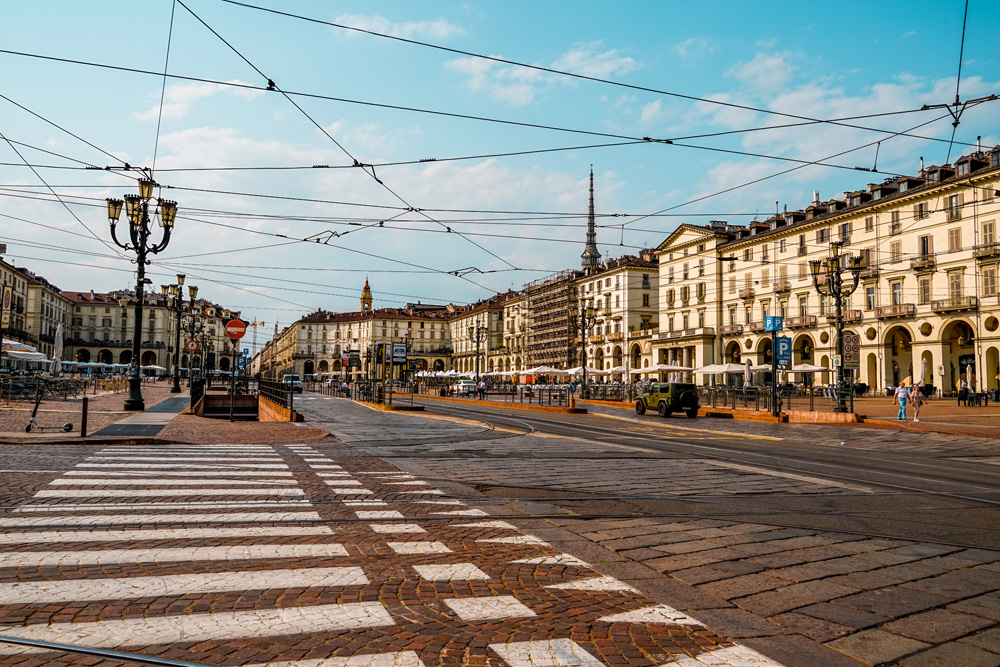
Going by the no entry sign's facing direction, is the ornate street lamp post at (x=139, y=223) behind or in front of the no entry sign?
behind

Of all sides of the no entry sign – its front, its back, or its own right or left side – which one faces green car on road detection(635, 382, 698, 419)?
left

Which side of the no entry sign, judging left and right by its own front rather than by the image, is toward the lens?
front

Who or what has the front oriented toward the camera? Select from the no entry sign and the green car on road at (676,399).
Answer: the no entry sign
